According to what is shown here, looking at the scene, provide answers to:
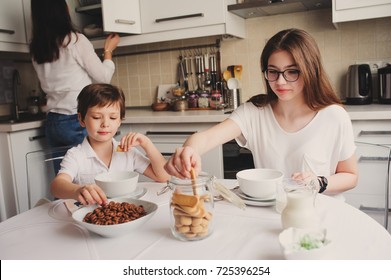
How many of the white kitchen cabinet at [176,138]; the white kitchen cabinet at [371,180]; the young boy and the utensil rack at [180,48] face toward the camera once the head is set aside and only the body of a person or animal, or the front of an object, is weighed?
4

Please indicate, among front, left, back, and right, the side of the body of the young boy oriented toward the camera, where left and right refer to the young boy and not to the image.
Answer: front

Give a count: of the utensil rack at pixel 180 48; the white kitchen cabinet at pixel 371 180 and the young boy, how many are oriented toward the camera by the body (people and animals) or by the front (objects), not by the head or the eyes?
3

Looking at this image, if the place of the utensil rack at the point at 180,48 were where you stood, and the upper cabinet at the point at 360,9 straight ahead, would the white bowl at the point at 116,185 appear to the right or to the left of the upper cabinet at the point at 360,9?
right

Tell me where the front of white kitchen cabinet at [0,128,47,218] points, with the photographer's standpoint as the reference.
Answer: facing the viewer and to the right of the viewer

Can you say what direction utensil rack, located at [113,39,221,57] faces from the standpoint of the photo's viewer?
facing the viewer
